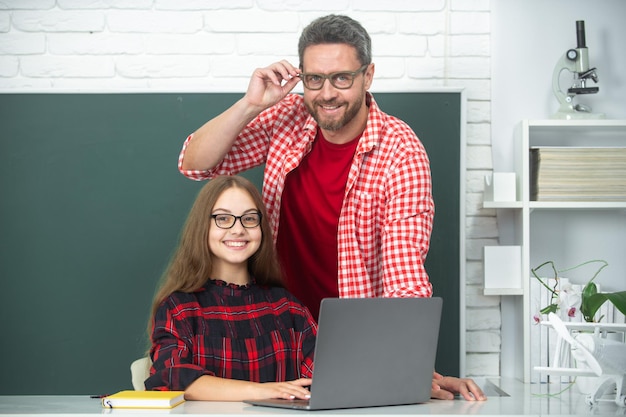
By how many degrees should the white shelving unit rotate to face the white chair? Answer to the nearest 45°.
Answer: approximately 45° to its right

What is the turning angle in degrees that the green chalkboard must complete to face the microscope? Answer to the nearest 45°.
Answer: approximately 90° to its left

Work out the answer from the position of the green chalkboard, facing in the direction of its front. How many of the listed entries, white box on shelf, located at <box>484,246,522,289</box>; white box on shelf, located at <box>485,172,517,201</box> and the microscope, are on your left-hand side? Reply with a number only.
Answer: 3

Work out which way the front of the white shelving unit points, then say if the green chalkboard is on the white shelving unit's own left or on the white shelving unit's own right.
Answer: on the white shelving unit's own right

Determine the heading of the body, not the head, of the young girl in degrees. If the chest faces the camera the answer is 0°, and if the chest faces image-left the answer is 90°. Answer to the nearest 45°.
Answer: approximately 0°

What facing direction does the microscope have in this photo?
to the viewer's right

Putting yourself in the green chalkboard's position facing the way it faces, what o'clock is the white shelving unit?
The white shelving unit is roughly at 9 o'clock from the green chalkboard.

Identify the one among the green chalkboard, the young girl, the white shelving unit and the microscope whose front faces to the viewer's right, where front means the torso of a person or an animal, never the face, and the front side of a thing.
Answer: the microscope
